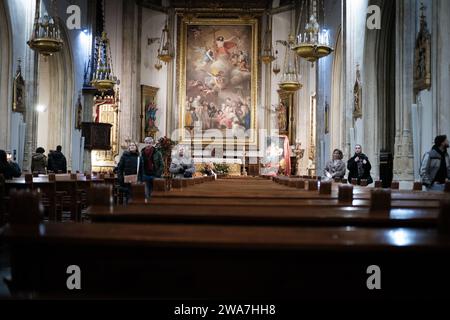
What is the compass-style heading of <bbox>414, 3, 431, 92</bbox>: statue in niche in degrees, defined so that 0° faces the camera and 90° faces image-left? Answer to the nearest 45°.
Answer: approximately 45°

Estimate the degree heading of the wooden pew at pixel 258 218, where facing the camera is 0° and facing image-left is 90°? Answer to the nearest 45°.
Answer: approximately 180°

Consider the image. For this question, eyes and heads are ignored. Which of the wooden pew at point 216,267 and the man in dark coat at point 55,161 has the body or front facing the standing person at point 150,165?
the wooden pew

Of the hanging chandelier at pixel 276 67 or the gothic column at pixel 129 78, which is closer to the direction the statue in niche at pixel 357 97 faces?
the gothic column

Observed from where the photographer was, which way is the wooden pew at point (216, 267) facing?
facing away from the viewer

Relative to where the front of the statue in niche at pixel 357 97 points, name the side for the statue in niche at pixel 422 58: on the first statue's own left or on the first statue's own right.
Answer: on the first statue's own left

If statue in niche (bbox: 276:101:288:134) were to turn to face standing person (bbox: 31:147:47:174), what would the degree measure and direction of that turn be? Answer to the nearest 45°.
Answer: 0° — it already faces them

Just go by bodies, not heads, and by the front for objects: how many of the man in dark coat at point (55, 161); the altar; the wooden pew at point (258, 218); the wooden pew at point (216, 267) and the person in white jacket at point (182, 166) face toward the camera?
2

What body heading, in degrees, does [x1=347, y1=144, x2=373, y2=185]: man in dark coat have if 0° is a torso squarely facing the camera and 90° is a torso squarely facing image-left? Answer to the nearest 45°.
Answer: approximately 0°

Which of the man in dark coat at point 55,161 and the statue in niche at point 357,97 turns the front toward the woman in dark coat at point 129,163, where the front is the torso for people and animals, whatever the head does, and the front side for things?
the statue in niche

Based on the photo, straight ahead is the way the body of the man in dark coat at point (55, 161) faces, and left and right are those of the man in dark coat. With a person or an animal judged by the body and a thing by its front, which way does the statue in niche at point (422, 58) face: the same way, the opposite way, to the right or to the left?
to the left

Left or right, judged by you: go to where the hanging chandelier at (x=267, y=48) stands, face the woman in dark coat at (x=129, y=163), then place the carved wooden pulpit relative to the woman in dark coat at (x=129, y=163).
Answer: right
